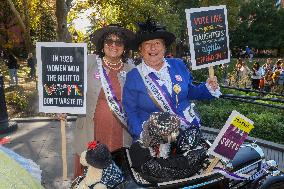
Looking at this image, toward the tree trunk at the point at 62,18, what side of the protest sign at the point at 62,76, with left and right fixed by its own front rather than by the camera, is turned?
back

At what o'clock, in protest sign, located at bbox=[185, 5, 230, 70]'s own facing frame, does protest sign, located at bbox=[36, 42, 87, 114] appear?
protest sign, located at bbox=[36, 42, 87, 114] is roughly at 3 o'clock from protest sign, located at bbox=[185, 5, 230, 70].

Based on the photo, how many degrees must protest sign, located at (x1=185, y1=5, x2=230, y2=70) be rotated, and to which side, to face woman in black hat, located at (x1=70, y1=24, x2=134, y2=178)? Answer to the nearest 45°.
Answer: approximately 90° to its right

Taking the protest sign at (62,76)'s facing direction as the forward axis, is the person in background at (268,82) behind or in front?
behind

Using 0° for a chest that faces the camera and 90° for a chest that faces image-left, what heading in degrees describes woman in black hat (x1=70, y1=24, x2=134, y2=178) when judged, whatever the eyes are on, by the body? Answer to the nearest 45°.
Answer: approximately 0°

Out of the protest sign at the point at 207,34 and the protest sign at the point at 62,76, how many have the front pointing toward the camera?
2

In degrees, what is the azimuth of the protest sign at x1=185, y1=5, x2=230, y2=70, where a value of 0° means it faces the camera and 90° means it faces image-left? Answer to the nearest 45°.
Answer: approximately 0°

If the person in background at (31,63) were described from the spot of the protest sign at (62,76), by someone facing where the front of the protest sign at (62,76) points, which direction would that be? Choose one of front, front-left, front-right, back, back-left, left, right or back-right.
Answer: back

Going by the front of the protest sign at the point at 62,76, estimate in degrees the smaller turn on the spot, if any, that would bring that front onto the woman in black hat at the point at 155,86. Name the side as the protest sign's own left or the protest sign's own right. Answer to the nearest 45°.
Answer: approximately 45° to the protest sign's own left

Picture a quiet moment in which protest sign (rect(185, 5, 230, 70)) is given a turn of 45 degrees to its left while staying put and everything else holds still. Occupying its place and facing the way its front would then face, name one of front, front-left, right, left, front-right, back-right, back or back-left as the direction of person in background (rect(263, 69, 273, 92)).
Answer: back-left
